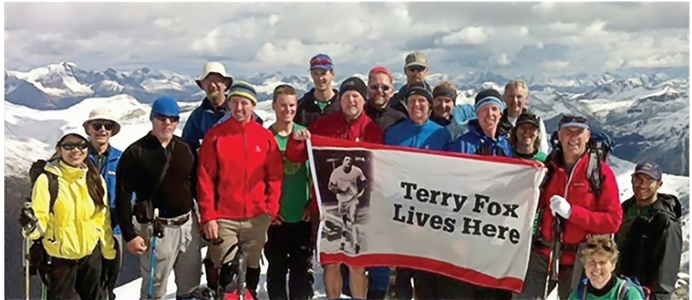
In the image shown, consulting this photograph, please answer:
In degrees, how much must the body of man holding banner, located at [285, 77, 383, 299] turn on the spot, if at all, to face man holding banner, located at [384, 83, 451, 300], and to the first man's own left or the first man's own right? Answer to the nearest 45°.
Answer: approximately 90° to the first man's own left

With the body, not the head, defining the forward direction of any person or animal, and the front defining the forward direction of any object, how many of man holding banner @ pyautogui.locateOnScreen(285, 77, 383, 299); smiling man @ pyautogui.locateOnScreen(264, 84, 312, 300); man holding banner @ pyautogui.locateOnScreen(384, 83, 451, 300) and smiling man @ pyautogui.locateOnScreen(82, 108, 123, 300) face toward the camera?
4

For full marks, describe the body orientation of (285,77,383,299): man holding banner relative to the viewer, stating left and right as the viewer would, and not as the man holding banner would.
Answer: facing the viewer

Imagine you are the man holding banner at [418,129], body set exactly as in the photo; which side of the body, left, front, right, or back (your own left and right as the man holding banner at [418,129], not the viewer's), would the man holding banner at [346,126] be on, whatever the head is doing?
right

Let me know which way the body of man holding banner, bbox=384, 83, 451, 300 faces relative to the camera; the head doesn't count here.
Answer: toward the camera

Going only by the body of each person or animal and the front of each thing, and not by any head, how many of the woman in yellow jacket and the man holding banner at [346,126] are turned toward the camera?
2

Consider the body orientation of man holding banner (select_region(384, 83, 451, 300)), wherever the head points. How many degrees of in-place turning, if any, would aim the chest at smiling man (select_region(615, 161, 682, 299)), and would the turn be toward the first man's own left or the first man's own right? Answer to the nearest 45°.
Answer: approximately 90° to the first man's own left

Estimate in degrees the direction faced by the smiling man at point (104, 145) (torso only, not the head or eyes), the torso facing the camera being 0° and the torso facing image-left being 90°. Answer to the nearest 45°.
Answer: approximately 0°

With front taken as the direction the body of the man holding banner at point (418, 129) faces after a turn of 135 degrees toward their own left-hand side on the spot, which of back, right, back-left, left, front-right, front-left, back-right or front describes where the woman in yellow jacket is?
back-left
